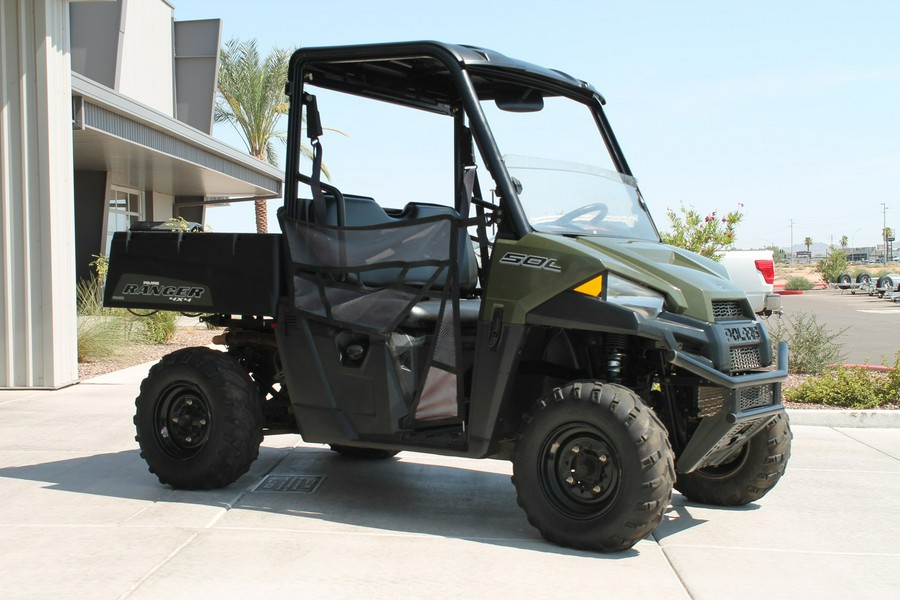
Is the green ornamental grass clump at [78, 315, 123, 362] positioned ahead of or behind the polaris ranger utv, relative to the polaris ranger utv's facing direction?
behind

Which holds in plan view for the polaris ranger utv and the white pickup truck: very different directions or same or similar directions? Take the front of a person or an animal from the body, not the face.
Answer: very different directions

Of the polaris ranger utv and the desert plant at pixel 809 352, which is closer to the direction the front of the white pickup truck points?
the polaris ranger utv

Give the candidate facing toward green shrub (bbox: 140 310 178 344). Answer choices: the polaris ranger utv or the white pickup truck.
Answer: the white pickup truck

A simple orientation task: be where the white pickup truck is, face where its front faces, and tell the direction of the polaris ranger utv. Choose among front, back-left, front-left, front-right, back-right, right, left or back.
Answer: left

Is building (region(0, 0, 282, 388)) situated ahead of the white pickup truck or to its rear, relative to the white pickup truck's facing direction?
ahead

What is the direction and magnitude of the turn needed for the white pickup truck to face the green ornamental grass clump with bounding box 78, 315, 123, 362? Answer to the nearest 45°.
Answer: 0° — it already faces it

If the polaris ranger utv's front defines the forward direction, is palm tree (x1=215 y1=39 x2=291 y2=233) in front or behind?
behind

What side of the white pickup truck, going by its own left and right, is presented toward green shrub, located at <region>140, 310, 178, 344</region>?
front

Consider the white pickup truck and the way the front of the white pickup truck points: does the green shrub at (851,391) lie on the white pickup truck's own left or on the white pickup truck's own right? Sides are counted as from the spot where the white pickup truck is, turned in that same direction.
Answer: on the white pickup truck's own left

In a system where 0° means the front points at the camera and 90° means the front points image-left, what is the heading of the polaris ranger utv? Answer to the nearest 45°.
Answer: approximately 315°
